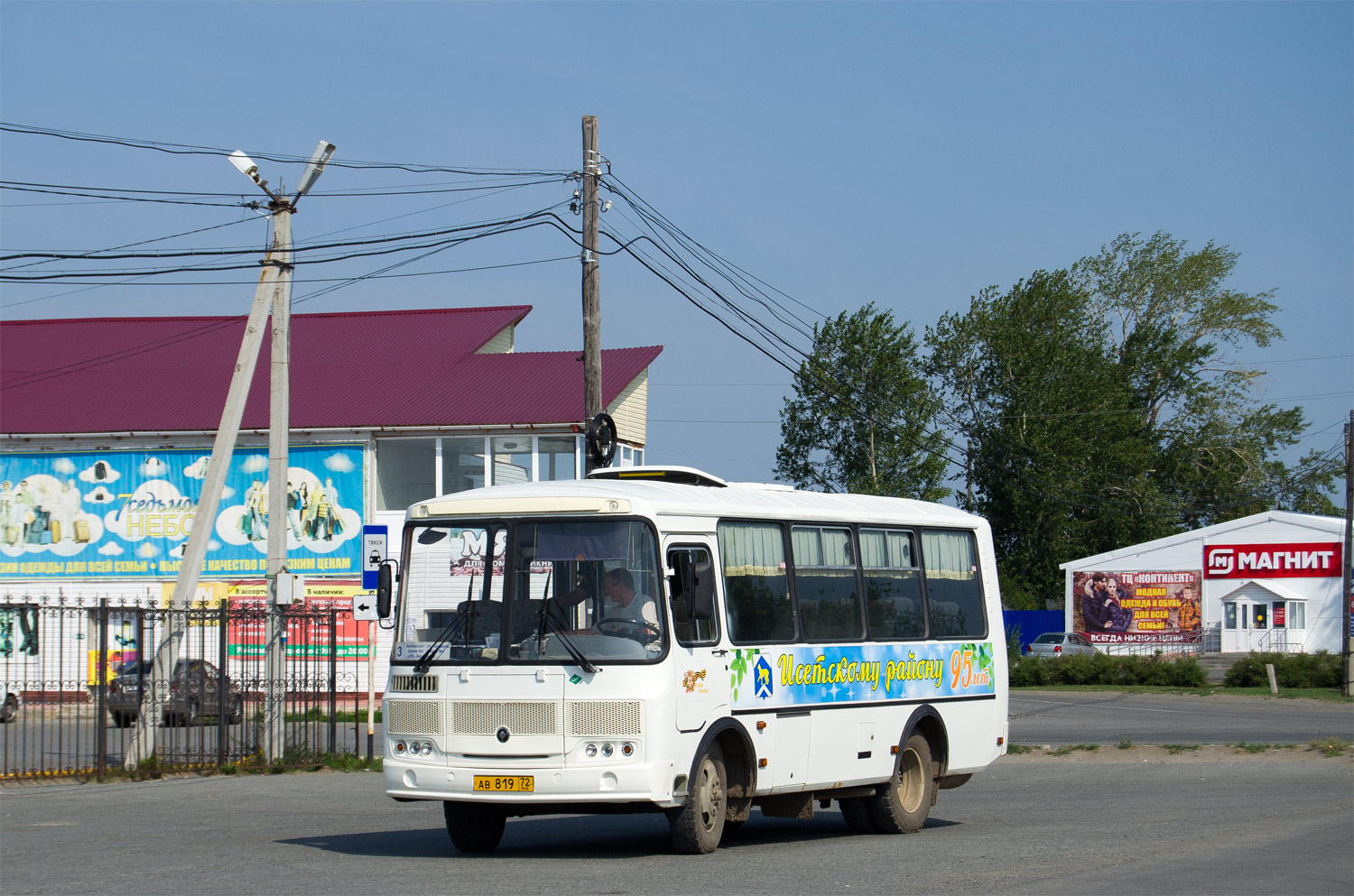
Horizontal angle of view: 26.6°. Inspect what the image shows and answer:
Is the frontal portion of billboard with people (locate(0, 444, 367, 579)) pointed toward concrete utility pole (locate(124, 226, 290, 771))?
yes

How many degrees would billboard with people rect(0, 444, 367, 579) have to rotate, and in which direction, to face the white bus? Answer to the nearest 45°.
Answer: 0° — it already faces it

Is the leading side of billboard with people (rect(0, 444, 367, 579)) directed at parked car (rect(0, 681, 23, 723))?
yes

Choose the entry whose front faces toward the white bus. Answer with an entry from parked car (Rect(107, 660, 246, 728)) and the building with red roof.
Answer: the building with red roof

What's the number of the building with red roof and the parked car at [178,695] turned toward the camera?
1

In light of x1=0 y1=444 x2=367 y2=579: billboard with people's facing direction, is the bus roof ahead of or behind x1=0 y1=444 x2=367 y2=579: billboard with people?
ahead

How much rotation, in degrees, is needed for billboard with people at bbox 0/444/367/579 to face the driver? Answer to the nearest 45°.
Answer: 0° — it already faces them

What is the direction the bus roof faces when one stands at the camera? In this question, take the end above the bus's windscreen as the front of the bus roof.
facing the viewer and to the left of the viewer

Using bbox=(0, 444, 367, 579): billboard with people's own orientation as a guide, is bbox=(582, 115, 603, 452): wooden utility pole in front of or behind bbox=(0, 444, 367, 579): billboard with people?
in front

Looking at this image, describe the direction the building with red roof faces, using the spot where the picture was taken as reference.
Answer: facing the viewer

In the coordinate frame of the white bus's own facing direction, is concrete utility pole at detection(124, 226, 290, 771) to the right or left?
on its right
